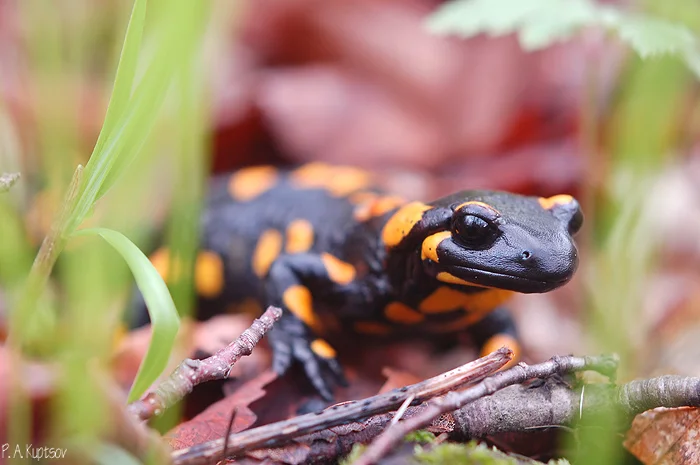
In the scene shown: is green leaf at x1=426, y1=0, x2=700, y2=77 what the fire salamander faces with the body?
no

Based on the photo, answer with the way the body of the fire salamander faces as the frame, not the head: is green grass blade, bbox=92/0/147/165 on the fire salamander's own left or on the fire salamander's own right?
on the fire salamander's own right

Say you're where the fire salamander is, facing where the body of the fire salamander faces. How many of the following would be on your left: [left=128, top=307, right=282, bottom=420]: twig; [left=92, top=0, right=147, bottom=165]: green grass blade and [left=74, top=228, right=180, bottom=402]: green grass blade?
0

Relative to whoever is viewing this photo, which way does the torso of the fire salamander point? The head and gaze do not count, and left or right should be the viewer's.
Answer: facing the viewer and to the right of the viewer

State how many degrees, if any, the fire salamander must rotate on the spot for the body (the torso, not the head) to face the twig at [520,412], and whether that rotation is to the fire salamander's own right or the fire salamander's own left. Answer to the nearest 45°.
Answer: approximately 45° to the fire salamander's own right

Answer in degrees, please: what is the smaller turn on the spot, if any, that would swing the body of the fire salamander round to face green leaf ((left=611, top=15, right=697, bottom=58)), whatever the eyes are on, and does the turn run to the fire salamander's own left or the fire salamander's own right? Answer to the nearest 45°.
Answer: approximately 45° to the fire salamander's own left

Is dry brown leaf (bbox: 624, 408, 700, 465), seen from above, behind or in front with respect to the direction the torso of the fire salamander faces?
in front
